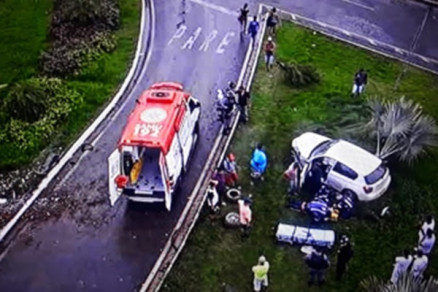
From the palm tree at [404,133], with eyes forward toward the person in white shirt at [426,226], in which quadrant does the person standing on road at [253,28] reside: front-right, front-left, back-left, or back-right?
back-right

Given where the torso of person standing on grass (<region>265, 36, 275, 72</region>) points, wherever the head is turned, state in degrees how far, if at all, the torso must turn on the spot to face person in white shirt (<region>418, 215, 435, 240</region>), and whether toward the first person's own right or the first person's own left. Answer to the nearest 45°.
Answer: approximately 45° to the first person's own left

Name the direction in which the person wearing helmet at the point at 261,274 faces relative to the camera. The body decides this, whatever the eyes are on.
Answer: away from the camera

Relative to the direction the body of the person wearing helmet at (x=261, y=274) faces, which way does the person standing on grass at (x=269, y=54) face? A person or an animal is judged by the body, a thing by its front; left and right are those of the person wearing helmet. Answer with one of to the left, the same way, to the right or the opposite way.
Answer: the opposite way

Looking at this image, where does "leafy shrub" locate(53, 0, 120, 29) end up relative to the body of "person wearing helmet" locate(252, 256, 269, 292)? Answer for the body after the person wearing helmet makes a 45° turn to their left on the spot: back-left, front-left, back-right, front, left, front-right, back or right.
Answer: front

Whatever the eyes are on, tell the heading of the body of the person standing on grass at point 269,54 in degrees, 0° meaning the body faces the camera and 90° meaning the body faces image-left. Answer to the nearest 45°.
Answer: approximately 0°

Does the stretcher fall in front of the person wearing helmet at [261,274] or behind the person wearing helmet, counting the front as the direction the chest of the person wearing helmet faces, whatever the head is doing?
in front

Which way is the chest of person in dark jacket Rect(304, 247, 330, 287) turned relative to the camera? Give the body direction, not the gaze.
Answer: away from the camera

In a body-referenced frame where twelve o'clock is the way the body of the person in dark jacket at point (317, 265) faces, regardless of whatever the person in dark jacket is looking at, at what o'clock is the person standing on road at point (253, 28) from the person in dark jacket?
The person standing on road is roughly at 11 o'clock from the person in dark jacket.

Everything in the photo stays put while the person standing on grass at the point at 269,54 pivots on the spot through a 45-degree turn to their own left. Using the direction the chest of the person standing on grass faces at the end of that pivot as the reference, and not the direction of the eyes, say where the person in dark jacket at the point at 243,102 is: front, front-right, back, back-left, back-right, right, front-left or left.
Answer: front-right

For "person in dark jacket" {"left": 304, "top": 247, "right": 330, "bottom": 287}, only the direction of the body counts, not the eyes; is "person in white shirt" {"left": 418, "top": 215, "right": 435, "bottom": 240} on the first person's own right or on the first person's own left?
on the first person's own right

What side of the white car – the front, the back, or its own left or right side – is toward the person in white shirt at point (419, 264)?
back

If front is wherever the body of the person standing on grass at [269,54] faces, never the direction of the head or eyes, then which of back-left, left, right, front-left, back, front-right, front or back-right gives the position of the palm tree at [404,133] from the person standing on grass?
front-left

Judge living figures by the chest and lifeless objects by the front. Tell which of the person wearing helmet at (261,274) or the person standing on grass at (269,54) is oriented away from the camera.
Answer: the person wearing helmet

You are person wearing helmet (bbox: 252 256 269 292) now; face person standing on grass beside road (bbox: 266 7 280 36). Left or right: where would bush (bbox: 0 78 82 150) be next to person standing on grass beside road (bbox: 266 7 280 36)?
left
